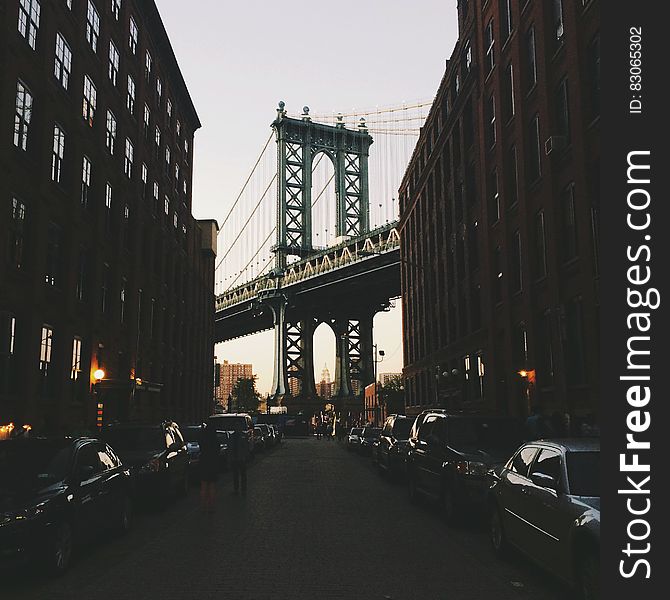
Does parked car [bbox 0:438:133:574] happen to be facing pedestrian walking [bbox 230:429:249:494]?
no

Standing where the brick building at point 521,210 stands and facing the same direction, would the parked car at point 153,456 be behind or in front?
in front

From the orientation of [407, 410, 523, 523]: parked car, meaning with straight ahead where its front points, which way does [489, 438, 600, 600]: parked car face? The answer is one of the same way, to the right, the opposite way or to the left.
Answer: the same way

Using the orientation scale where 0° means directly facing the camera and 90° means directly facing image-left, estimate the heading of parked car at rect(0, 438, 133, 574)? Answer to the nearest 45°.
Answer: approximately 45°

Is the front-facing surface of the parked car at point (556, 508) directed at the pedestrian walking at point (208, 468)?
no

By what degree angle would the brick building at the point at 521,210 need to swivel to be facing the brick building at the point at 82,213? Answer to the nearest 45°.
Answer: approximately 45° to its right

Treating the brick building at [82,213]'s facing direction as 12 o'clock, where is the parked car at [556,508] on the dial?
The parked car is roughly at 1 o'clock from the brick building.

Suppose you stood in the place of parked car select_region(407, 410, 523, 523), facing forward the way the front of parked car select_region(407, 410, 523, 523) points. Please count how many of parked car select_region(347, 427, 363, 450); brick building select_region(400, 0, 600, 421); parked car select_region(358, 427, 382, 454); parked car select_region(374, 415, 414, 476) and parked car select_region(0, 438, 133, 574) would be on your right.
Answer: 1
